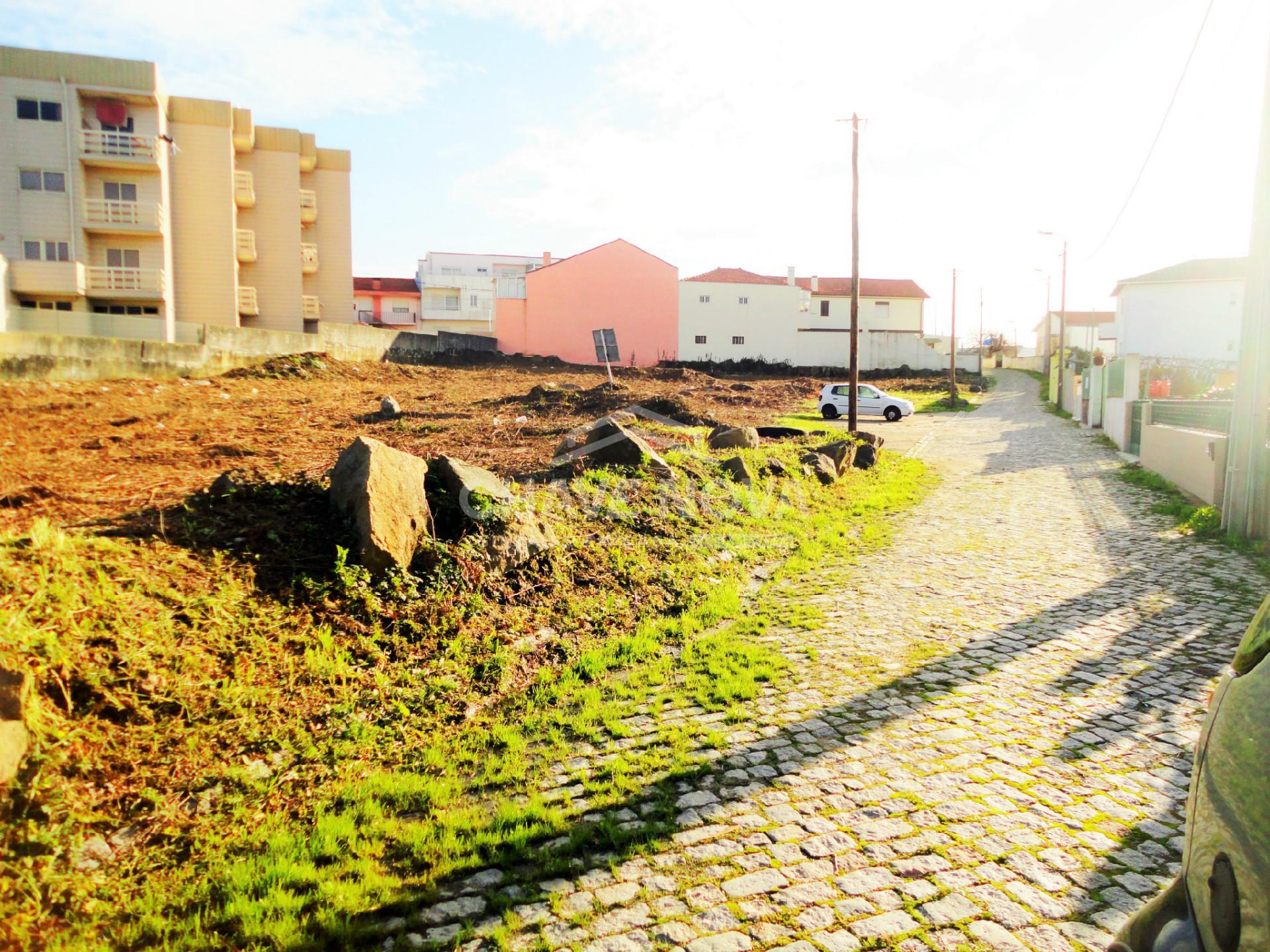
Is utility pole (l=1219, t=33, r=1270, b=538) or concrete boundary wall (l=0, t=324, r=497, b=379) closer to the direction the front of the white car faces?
the utility pole

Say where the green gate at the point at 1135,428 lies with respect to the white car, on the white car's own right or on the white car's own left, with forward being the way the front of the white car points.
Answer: on the white car's own right

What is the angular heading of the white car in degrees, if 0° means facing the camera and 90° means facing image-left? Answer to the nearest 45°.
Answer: approximately 270°

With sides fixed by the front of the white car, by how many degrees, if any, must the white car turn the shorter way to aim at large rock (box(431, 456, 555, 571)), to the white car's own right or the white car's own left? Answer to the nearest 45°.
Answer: approximately 90° to the white car's own right

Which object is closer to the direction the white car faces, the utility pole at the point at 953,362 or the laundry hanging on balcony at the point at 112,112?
the utility pole

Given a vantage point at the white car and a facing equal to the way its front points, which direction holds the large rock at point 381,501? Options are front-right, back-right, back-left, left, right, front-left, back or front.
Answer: right

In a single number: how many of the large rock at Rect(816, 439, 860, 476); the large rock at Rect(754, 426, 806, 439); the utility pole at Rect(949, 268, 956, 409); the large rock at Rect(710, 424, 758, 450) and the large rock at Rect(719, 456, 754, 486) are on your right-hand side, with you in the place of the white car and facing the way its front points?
4

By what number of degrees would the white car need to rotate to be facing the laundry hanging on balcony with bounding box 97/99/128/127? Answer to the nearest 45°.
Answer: approximately 180°

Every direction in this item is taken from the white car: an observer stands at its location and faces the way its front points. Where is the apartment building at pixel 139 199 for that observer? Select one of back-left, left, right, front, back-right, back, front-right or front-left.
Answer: back

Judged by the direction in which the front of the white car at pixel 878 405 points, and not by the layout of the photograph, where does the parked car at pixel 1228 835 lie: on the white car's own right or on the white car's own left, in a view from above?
on the white car's own right

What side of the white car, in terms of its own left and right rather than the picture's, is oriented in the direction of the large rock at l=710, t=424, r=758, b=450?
right

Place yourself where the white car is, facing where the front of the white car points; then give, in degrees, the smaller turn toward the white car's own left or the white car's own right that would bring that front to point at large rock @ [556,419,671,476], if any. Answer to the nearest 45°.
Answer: approximately 90° to the white car's own right
